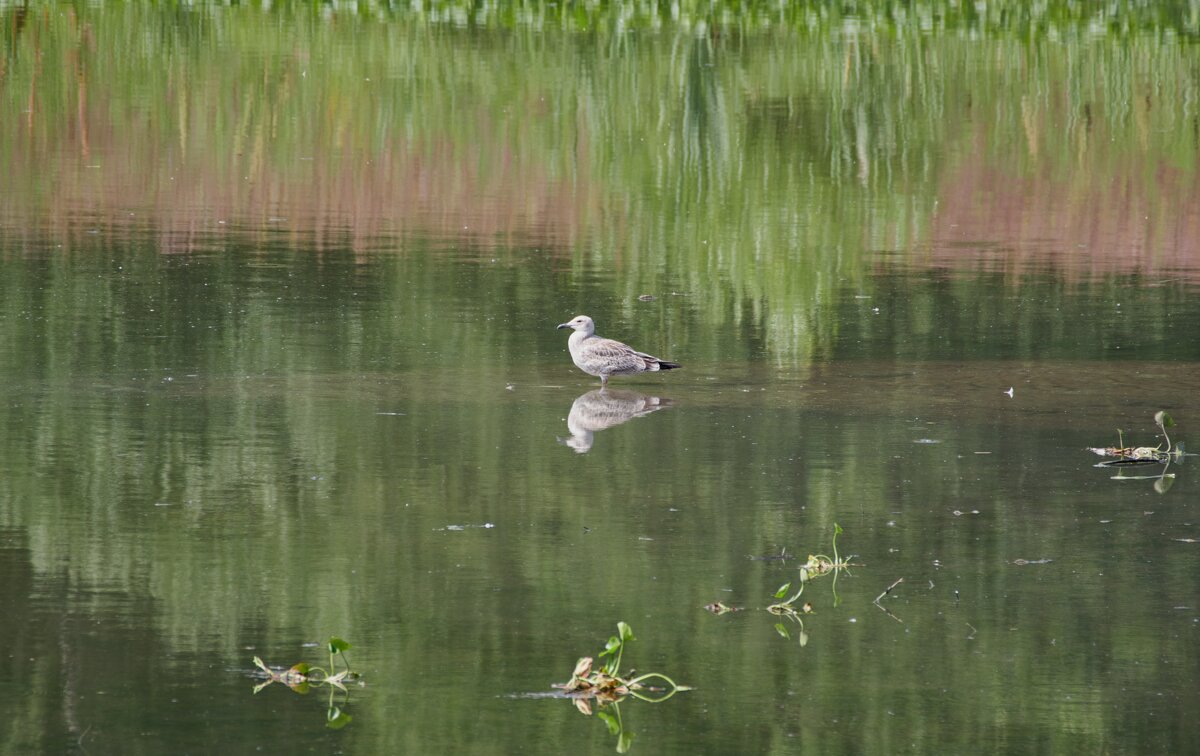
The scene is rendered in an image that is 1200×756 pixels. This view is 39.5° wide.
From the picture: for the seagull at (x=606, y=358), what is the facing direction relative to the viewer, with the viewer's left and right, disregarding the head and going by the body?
facing to the left of the viewer

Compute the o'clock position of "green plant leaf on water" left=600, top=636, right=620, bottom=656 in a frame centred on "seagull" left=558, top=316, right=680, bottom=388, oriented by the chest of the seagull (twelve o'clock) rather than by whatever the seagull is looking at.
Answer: The green plant leaf on water is roughly at 9 o'clock from the seagull.

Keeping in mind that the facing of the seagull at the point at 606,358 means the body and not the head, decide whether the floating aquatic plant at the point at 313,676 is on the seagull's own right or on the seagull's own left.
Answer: on the seagull's own left

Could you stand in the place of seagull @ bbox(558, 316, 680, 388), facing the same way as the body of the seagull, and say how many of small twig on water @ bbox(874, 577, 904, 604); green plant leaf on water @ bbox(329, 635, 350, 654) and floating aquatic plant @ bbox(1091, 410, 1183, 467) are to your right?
0

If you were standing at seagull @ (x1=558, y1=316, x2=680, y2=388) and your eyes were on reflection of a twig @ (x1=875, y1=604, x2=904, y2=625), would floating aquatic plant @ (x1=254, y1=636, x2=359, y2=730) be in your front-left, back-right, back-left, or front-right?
front-right

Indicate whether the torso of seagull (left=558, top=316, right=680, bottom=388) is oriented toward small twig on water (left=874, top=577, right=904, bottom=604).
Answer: no

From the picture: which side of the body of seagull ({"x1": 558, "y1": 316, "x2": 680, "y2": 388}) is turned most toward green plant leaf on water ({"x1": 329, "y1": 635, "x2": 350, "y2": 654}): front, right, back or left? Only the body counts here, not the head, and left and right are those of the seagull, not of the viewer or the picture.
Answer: left

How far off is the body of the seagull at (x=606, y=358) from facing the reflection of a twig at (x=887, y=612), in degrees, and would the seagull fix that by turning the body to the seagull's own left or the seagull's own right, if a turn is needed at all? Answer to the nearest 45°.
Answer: approximately 90° to the seagull's own left
